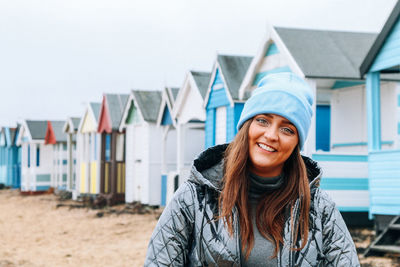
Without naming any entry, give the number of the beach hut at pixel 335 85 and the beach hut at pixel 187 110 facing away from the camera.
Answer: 0

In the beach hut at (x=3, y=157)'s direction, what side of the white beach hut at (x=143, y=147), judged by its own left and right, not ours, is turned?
right

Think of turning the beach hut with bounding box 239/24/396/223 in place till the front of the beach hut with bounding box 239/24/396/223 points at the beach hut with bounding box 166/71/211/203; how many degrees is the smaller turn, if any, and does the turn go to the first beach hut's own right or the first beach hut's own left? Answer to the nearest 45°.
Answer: approximately 90° to the first beach hut's own right

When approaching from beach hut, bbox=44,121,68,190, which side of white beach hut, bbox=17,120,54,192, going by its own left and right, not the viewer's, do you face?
left

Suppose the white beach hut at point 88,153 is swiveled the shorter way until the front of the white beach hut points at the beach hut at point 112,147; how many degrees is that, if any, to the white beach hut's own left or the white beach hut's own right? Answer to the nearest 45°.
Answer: approximately 90° to the white beach hut's own left

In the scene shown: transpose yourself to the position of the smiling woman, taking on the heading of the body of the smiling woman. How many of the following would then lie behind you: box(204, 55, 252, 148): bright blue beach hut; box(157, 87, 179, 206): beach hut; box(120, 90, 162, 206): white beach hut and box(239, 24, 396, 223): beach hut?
4

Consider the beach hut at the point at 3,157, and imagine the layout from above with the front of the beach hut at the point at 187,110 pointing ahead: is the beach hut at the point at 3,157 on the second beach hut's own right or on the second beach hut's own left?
on the second beach hut's own right

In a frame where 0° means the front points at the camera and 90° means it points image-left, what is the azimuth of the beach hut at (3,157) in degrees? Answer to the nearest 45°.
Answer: approximately 45°

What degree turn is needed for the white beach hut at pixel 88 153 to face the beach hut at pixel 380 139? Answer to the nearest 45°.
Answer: approximately 45° to its left

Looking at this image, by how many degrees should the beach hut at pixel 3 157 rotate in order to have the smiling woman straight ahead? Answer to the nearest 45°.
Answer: approximately 45° to its left
